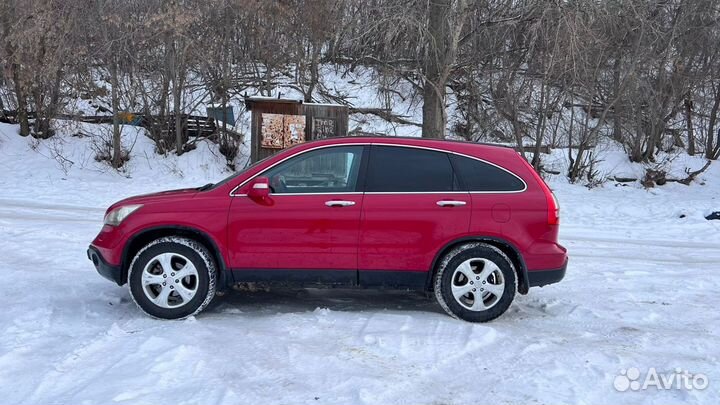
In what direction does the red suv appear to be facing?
to the viewer's left

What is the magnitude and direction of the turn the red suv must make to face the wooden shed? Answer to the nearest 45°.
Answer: approximately 90° to its right
